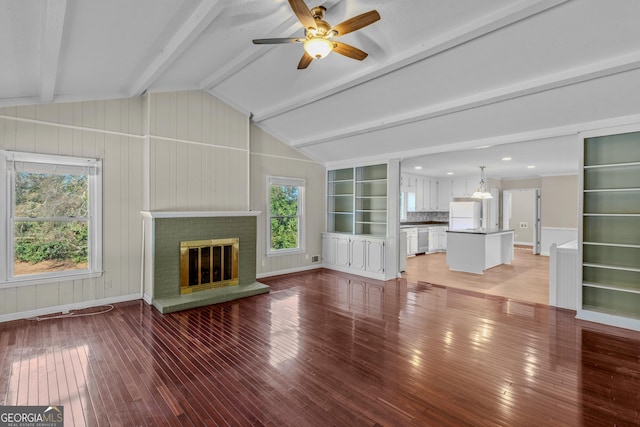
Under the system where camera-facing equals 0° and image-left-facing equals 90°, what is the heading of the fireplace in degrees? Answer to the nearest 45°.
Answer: approximately 315°

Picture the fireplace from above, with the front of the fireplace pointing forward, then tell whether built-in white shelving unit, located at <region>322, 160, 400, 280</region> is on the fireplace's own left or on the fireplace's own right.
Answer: on the fireplace's own left

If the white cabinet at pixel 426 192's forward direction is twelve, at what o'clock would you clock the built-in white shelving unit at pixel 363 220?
The built-in white shelving unit is roughly at 2 o'clock from the white cabinet.

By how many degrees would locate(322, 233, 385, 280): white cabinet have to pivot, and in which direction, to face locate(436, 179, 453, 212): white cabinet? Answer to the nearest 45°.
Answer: approximately 180°

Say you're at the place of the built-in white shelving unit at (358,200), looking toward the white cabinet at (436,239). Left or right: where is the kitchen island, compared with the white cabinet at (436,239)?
right

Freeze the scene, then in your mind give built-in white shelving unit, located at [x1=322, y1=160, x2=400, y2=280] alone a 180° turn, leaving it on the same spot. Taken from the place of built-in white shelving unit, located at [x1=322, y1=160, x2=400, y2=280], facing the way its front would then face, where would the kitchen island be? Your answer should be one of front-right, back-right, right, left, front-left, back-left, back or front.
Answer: front-right

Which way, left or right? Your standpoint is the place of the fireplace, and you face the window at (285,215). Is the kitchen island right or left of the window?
right

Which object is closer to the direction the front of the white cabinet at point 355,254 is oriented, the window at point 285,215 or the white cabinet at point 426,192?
the window

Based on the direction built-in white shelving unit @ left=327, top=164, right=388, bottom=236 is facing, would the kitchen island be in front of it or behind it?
behind

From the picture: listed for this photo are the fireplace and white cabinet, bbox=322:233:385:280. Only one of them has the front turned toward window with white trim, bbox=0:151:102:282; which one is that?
the white cabinet

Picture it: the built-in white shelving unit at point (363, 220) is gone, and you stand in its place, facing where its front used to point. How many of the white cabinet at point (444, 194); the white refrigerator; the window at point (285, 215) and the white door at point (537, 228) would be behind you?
3
